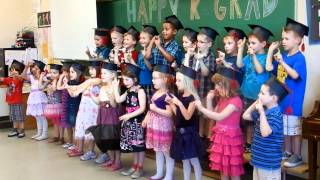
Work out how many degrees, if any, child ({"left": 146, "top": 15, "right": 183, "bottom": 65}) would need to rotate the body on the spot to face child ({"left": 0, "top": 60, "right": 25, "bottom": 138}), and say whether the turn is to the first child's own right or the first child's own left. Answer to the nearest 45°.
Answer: approximately 90° to the first child's own right

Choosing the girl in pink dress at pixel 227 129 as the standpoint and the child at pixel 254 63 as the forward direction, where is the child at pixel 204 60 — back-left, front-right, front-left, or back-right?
front-left

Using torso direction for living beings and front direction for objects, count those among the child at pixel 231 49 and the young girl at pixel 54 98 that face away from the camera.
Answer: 0

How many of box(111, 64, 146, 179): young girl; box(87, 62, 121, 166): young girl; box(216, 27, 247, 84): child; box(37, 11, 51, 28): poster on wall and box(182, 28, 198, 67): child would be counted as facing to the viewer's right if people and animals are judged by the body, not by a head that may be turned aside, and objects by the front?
0

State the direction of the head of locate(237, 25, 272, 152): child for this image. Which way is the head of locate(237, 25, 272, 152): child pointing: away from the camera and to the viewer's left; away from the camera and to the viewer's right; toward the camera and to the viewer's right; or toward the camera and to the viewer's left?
toward the camera and to the viewer's left

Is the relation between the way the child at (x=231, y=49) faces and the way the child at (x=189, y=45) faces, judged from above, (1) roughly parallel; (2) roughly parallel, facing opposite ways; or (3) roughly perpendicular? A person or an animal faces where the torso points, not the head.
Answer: roughly parallel

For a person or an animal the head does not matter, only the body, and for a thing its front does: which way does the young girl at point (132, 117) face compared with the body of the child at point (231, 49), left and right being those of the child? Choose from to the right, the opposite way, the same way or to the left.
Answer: the same way

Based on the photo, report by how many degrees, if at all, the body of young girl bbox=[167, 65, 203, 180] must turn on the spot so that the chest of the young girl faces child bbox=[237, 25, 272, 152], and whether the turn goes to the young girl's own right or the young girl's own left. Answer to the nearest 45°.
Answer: approximately 135° to the young girl's own left

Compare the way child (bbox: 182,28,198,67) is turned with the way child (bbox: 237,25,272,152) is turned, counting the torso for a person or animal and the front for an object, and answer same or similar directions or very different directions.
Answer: same or similar directions

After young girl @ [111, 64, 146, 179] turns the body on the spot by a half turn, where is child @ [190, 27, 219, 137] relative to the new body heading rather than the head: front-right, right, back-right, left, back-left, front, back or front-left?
front-right

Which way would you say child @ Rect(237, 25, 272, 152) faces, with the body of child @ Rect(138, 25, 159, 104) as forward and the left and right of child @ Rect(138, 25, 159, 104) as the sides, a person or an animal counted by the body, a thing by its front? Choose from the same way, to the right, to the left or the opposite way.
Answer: the same way

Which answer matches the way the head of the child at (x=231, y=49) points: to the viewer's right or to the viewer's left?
to the viewer's left

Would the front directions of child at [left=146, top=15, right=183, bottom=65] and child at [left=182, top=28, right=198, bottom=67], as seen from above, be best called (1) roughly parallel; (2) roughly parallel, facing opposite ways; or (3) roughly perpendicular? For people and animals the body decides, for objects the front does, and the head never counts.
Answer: roughly parallel

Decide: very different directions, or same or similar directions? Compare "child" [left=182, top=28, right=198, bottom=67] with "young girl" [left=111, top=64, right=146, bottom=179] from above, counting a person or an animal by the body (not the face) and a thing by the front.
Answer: same or similar directions

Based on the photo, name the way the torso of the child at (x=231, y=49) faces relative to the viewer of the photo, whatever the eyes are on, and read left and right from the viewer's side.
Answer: facing the viewer and to the left of the viewer

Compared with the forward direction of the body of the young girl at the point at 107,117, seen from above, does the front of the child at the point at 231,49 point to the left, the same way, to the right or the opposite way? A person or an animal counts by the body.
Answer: the same way

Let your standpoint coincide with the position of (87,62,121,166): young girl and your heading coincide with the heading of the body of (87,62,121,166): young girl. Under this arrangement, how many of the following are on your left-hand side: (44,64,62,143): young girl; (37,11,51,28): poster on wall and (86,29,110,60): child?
0

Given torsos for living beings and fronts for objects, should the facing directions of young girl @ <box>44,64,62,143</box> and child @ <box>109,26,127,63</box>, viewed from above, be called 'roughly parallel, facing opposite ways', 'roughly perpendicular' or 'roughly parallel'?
roughly parallel

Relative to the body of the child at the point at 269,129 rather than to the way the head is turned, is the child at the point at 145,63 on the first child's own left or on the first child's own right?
on the first child's own right
